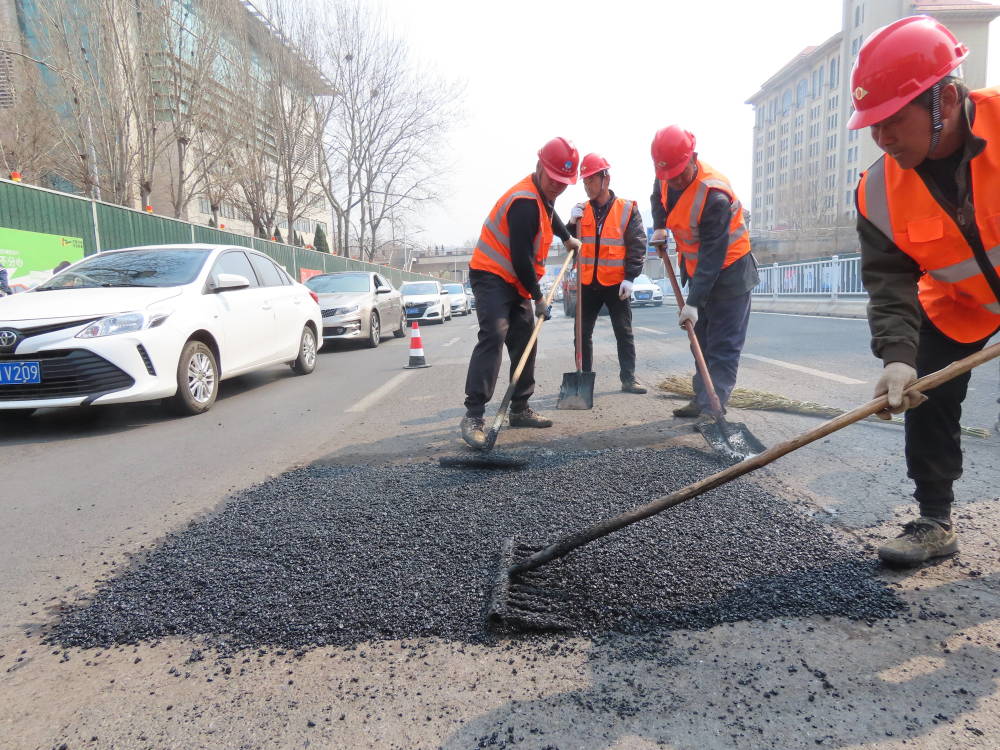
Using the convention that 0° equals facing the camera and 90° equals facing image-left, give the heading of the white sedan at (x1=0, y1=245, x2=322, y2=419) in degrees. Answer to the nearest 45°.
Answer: approximately 45°

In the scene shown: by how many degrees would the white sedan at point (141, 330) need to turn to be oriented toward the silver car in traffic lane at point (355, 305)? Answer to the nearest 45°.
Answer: approximately 180°

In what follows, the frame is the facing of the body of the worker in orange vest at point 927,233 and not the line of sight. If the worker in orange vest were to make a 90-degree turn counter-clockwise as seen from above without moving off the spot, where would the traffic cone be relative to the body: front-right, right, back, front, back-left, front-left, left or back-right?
back

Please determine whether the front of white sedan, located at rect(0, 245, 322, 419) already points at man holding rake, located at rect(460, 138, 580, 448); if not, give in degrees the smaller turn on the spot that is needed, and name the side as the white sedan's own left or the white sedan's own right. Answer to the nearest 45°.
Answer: approximately 90° to the white sedan's own left

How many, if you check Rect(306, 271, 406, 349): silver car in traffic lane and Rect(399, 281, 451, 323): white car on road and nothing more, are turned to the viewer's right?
0

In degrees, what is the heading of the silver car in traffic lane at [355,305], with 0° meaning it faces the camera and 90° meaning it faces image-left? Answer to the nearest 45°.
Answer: approximately 45°
